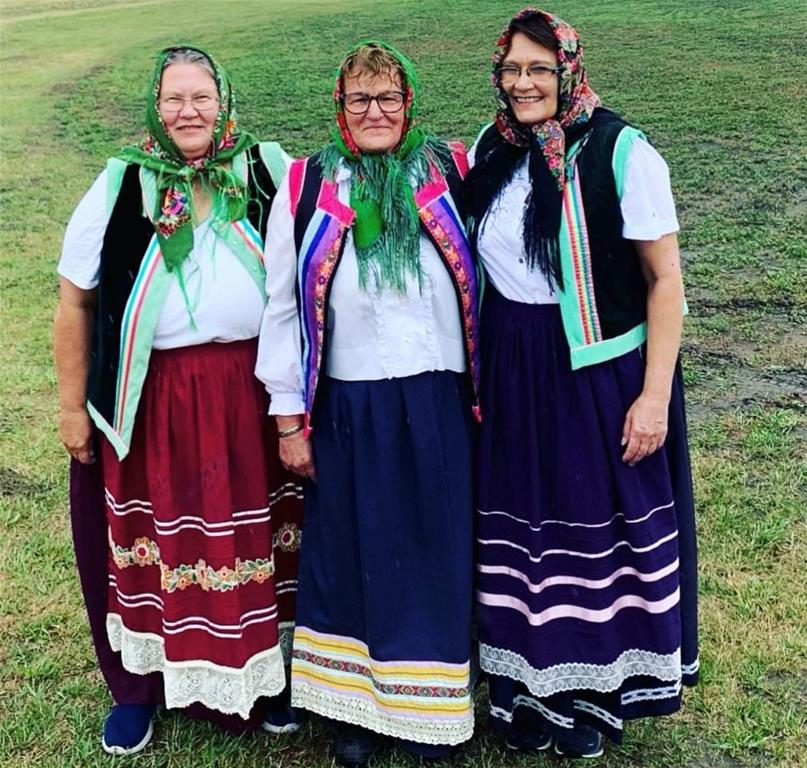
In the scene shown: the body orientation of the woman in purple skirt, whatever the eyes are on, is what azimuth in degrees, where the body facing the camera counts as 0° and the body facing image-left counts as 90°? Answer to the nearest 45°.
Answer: approximately 45°

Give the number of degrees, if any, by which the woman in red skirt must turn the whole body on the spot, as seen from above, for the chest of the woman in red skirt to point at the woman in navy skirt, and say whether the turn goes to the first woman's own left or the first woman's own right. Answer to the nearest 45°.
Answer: approximately 45° to the first woman's own left

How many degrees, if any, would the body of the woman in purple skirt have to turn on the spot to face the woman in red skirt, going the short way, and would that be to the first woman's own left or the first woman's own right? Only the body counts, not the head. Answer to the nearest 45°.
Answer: approximately 45° to the first woman's own right

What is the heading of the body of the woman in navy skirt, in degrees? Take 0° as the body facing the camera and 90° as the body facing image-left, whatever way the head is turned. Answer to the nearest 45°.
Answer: approximately 0°

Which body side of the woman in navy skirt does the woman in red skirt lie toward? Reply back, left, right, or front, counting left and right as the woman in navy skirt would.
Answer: right

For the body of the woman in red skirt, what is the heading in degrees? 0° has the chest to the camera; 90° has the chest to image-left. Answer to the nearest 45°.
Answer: approximately 315°
